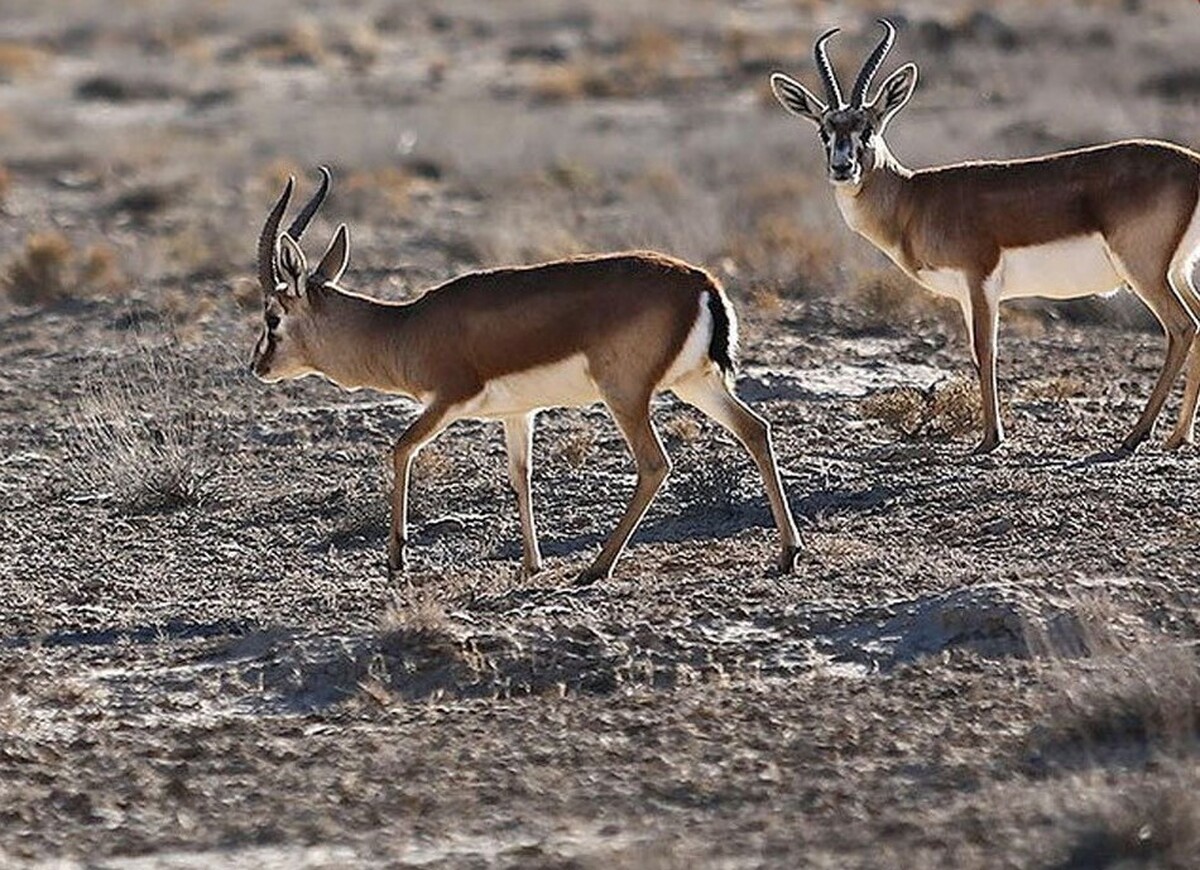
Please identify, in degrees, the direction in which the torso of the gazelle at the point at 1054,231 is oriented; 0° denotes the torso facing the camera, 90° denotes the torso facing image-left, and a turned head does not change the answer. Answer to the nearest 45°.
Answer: approximately 90°

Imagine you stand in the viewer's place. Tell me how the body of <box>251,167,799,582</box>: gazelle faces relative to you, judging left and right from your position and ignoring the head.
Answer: facing to the left of the viewer

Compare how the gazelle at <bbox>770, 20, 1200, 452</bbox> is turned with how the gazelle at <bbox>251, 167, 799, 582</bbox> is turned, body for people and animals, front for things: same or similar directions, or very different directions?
same or similar directions

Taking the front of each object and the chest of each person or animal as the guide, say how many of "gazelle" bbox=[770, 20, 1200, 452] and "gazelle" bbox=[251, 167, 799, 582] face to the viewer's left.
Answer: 2

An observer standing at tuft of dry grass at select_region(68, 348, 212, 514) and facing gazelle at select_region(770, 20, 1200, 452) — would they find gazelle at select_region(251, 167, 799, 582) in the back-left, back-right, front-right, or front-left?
front-right

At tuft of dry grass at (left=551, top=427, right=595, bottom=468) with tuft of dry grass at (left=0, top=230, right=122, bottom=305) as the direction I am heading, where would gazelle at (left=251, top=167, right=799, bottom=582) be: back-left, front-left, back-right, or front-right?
back-left

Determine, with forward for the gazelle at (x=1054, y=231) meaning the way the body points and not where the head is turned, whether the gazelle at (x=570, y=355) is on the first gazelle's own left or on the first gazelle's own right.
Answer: on the first gazelle's own left

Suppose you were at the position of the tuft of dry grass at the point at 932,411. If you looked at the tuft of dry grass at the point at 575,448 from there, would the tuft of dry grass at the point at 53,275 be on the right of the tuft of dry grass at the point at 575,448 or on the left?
right

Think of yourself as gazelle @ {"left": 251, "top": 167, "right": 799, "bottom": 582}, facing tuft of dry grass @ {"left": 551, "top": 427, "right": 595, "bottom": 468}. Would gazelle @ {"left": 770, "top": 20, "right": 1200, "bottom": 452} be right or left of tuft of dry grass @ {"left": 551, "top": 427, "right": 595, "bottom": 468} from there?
right

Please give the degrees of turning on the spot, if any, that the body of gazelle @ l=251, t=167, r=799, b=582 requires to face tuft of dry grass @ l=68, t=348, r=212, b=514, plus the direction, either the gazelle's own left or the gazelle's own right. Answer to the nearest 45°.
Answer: approximately 45° to the gazelle's own right
